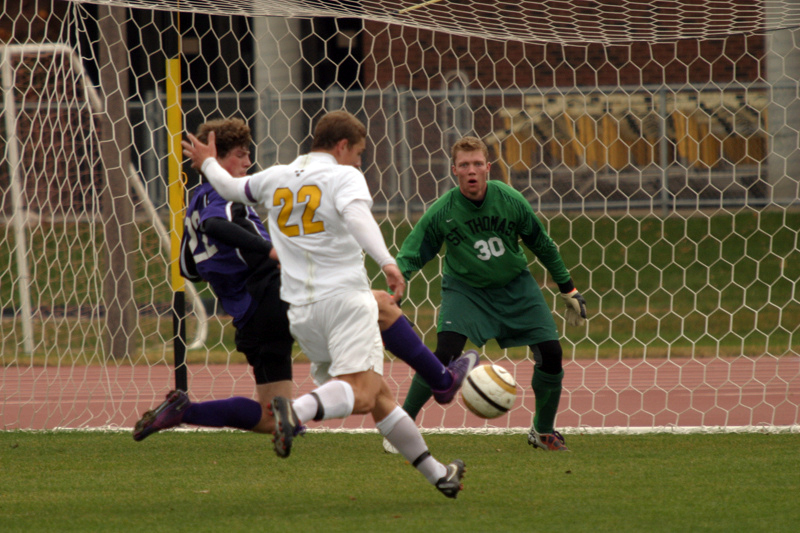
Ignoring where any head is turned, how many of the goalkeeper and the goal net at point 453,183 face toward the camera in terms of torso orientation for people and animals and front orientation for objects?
2

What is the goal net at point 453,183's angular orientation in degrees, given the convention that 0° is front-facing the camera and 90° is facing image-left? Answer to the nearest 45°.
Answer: approximately 0°

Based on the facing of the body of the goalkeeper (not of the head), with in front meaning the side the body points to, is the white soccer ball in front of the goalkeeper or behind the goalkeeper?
in front

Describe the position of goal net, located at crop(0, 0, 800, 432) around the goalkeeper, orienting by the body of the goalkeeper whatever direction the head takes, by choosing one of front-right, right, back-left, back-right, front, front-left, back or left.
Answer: back

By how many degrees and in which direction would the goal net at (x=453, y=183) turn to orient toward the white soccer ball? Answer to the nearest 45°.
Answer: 0° — it already faces it

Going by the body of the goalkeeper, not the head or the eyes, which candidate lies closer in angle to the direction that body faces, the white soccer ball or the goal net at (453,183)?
the white soccer ball

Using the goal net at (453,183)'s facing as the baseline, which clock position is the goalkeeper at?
The goalkeeper is roughly at 12 o'clock from the goal net.
